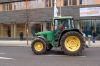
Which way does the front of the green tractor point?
to the viewer's left
